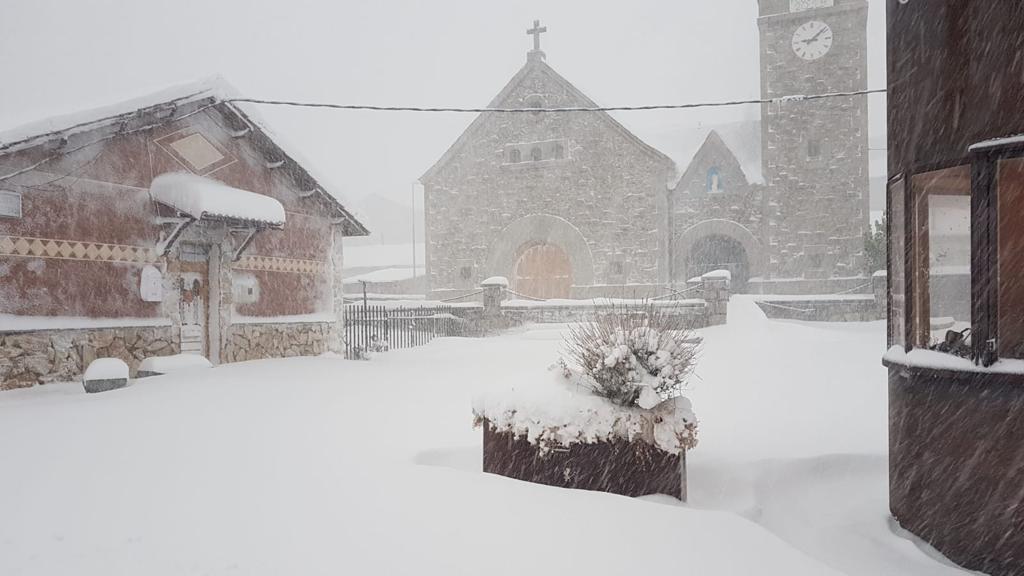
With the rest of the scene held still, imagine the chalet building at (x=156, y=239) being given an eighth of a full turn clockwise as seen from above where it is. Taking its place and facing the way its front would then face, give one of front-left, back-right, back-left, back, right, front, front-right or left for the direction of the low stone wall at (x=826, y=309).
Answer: left

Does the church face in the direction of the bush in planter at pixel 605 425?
yes

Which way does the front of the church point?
toward the camera

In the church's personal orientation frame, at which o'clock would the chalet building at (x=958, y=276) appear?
The chalet building is roughly at 12 o'clock from the church.

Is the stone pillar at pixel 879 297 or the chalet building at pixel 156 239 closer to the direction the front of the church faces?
the chalet building

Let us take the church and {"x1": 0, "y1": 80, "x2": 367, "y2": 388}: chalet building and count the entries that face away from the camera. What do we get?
0

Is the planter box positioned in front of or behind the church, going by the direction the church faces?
in front

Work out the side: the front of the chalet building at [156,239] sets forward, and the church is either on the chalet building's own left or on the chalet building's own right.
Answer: on the chalet building's own left

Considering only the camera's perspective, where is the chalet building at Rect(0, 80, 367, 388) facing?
facing the viewer and to the right of the viewer

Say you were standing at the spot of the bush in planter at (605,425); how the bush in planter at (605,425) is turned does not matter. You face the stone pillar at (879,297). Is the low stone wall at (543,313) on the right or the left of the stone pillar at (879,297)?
left

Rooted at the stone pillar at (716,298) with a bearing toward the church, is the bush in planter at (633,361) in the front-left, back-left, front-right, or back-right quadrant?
back-left

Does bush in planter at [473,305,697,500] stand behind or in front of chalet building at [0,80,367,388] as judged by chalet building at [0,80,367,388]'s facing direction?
in front

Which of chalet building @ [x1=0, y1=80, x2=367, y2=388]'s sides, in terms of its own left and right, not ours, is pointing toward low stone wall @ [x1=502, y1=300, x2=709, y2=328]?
left

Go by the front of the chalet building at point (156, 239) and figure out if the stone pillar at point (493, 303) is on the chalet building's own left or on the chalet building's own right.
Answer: on the chalet building's own left
